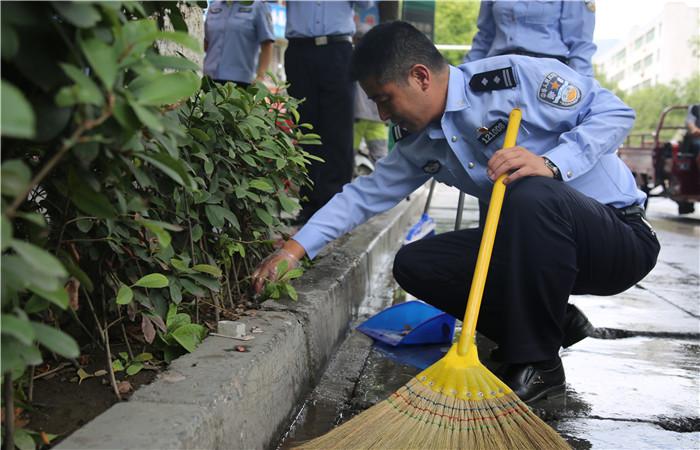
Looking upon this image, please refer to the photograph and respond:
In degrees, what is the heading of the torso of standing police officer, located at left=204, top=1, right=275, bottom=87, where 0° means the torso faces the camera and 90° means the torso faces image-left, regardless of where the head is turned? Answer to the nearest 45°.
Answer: approximately 45°

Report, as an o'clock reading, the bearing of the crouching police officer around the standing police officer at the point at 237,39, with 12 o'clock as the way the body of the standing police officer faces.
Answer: The crouching police officer is roughly at 10 o'clock from the standing police officer.

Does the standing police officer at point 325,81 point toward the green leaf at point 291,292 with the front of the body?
yes

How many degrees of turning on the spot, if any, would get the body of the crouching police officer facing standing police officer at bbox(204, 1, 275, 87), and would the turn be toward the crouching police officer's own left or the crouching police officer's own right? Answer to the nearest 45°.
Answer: approximately 90° to the crouching police officer's own right

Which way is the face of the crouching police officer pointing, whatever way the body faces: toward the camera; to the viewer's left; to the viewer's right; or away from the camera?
to the viewer's left

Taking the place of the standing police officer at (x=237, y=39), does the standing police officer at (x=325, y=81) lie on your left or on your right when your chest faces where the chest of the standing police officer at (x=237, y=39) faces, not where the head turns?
on your left

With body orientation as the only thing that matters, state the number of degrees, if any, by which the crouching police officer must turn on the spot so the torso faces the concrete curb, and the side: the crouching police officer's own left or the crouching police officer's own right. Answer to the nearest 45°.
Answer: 0° — they already face it

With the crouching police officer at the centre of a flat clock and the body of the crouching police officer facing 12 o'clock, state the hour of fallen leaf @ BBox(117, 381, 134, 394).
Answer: The fallen leaf is roughly at 12 o'clock from the crouching police officer.
